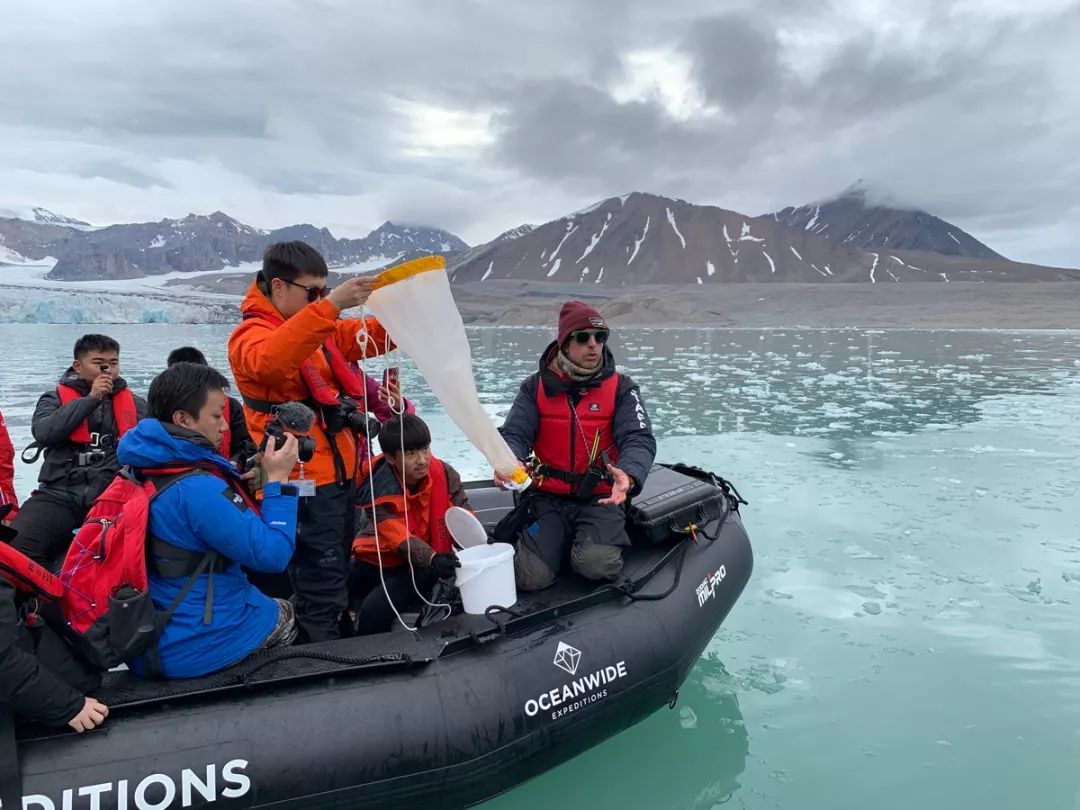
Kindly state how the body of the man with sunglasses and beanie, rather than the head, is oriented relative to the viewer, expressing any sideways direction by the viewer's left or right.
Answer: facing the viewer

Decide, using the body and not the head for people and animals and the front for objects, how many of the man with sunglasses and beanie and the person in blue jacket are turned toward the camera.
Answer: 1

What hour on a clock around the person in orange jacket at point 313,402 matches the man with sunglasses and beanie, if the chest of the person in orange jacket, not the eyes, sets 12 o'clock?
The man with sunglasses and beanie is roughly at 10 o'clock from the person in orange jacket.

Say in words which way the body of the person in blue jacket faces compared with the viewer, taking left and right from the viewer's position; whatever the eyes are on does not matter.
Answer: facing to the right of the viewer

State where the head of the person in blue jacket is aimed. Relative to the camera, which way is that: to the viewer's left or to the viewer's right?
to the viewer's right

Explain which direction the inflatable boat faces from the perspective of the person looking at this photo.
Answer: facing away from the viewer and to the right of the viewer

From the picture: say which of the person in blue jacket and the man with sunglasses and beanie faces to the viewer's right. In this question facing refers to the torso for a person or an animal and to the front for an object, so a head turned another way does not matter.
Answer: the person in blue jacket

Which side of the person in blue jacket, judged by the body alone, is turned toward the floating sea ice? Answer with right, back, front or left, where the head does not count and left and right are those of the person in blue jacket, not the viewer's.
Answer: front
